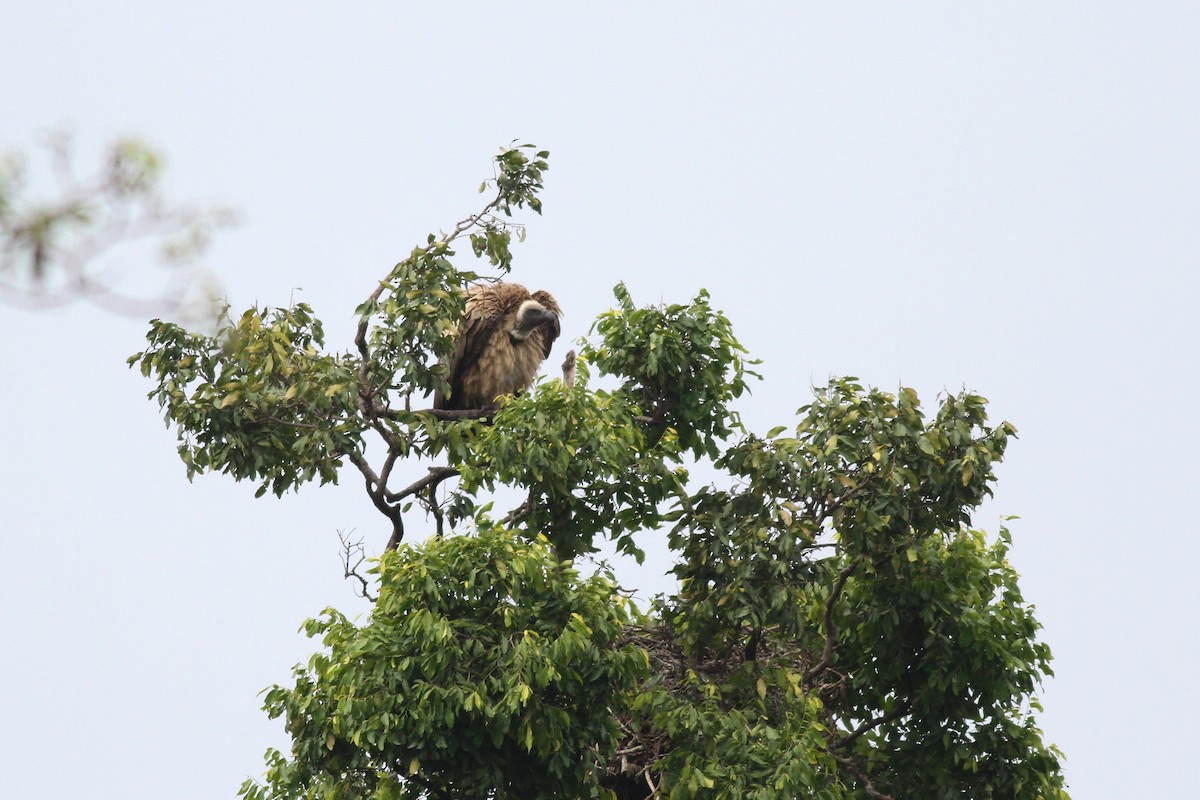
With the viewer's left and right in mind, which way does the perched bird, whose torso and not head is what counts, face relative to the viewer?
facing the viewer and to the right of the viewer
